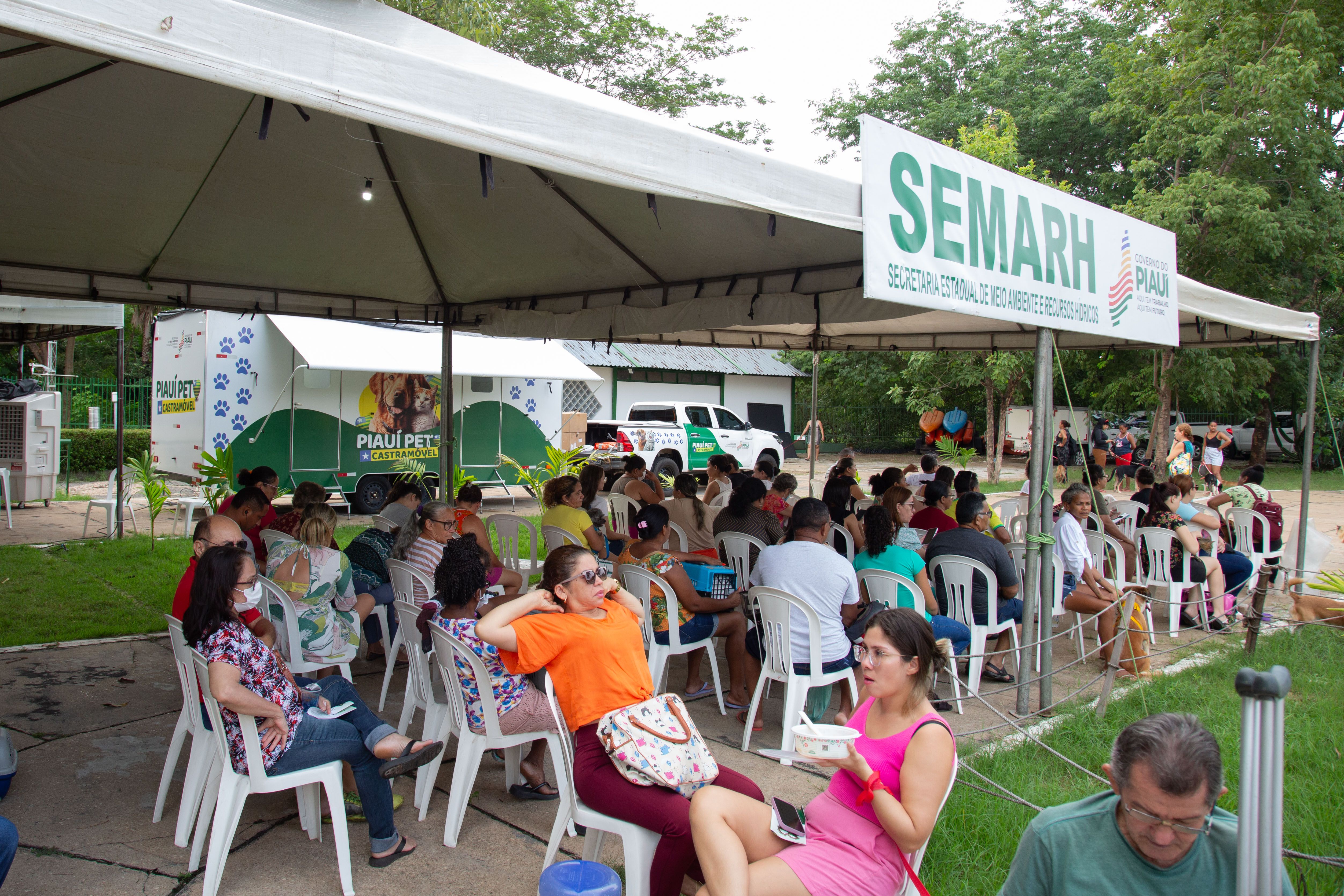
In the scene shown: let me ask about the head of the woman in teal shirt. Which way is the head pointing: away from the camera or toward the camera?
away from the camera

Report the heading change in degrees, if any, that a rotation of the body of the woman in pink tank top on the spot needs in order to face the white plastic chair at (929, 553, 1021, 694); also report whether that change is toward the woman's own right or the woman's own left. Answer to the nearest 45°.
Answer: approximately 135° to the woman's own right

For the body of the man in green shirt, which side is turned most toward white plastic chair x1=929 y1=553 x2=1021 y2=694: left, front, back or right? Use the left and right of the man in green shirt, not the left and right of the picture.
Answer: back

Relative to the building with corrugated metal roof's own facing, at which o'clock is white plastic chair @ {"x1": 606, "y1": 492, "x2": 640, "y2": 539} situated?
The white plastic chair is roughly at 12 o'clock from the building with corrugated metal roof.

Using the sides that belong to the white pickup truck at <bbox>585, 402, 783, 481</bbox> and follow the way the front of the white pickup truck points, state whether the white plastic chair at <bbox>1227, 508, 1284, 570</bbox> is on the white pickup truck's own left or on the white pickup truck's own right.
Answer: on the white pickup truck's own right

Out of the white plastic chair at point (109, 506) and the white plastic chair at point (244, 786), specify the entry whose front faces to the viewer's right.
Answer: the white plastic chair at point (244, 786)

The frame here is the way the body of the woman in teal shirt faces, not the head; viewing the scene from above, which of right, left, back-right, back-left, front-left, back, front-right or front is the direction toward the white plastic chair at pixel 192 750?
back

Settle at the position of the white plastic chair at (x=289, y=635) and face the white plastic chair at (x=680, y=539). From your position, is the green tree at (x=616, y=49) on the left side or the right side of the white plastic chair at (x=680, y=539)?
left

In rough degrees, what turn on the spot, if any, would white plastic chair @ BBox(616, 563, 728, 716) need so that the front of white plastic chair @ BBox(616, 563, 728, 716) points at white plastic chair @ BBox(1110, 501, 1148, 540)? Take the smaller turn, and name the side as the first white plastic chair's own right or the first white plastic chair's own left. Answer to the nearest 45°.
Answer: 0° — it already faces it

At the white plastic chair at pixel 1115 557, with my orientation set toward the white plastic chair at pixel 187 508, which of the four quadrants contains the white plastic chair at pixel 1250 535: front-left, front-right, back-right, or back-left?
back-right

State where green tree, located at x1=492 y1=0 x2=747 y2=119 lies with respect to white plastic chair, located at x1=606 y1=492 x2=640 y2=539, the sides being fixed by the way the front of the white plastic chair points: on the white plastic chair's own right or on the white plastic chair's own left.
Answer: on the white plastic chair's own left
